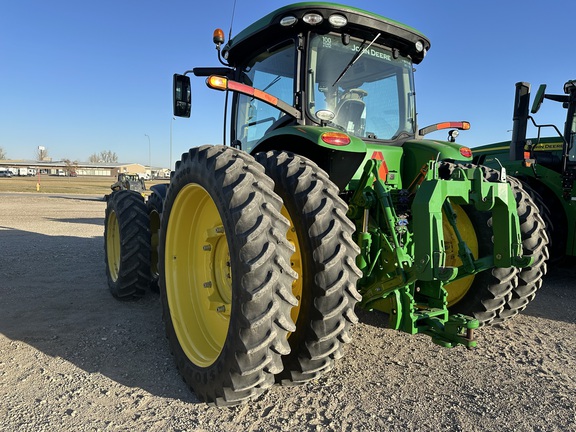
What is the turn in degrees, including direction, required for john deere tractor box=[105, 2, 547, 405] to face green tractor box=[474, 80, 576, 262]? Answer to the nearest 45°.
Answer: approximately 90° to its right

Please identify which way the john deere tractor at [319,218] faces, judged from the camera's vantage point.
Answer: facing away from the viewer and to the left of the viewer
